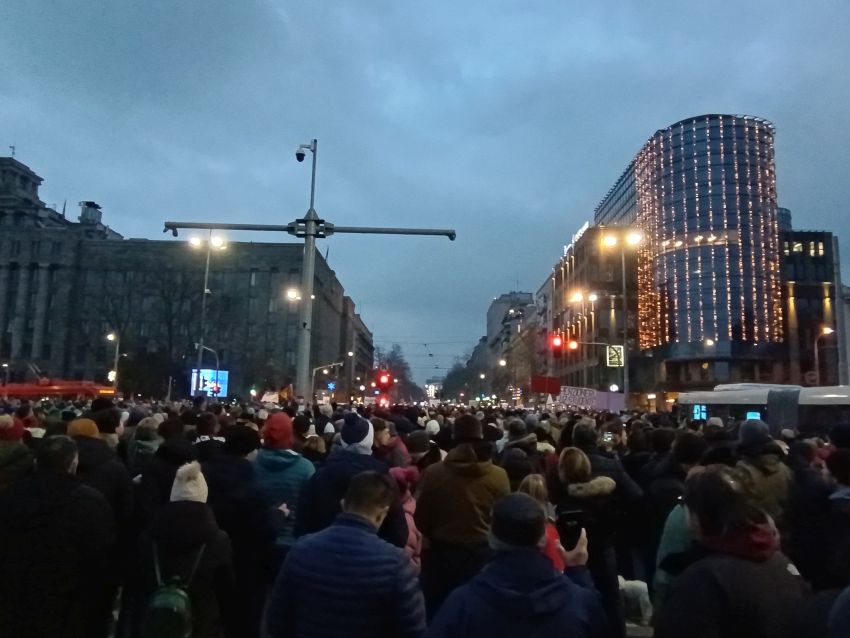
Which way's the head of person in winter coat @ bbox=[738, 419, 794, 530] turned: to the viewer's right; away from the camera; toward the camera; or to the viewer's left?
away from the camera

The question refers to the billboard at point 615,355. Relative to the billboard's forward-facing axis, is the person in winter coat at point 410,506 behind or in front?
in front

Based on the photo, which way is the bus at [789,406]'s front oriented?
to the viewer's left

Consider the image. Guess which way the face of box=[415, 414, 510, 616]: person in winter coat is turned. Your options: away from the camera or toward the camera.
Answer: away from the camera

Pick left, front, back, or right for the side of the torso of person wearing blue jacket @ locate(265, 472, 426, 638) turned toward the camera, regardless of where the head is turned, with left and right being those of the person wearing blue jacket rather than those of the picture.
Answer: back

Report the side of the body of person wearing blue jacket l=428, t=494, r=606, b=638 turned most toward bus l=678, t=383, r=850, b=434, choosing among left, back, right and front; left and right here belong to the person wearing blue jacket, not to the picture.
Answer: front

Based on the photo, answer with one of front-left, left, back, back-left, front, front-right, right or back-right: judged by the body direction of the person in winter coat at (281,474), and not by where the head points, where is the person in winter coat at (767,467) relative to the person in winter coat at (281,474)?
right

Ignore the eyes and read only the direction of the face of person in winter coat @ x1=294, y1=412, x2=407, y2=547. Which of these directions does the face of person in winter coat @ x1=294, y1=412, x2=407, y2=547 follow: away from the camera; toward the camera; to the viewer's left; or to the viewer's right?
away from the camera

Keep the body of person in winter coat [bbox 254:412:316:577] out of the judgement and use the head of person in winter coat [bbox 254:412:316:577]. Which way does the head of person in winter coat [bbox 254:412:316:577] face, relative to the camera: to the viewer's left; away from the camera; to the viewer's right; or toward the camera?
away from the camera

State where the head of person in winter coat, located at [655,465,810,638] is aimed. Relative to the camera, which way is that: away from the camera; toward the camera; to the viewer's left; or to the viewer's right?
away from the camera

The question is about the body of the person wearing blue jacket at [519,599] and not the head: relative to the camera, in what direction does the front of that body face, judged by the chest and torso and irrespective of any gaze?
away from the camera

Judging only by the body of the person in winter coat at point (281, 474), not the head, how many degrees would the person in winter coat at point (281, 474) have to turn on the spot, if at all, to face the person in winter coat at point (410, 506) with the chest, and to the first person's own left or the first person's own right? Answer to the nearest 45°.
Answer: approximately 135° to the first person's own right

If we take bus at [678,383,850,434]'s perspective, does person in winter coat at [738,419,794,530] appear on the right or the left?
on its left

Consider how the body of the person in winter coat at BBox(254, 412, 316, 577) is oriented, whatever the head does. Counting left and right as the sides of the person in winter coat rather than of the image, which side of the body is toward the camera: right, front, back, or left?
back

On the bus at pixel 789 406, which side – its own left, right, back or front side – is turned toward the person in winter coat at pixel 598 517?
left

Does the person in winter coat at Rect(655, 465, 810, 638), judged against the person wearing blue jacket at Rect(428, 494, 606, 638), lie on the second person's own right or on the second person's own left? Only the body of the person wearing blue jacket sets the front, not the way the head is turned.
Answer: on the second person's own right

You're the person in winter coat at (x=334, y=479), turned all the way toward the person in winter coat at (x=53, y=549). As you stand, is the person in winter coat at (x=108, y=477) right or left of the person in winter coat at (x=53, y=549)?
right

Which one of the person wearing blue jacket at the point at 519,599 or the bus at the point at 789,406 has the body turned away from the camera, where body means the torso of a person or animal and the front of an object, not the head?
the person wearing blue jacket
